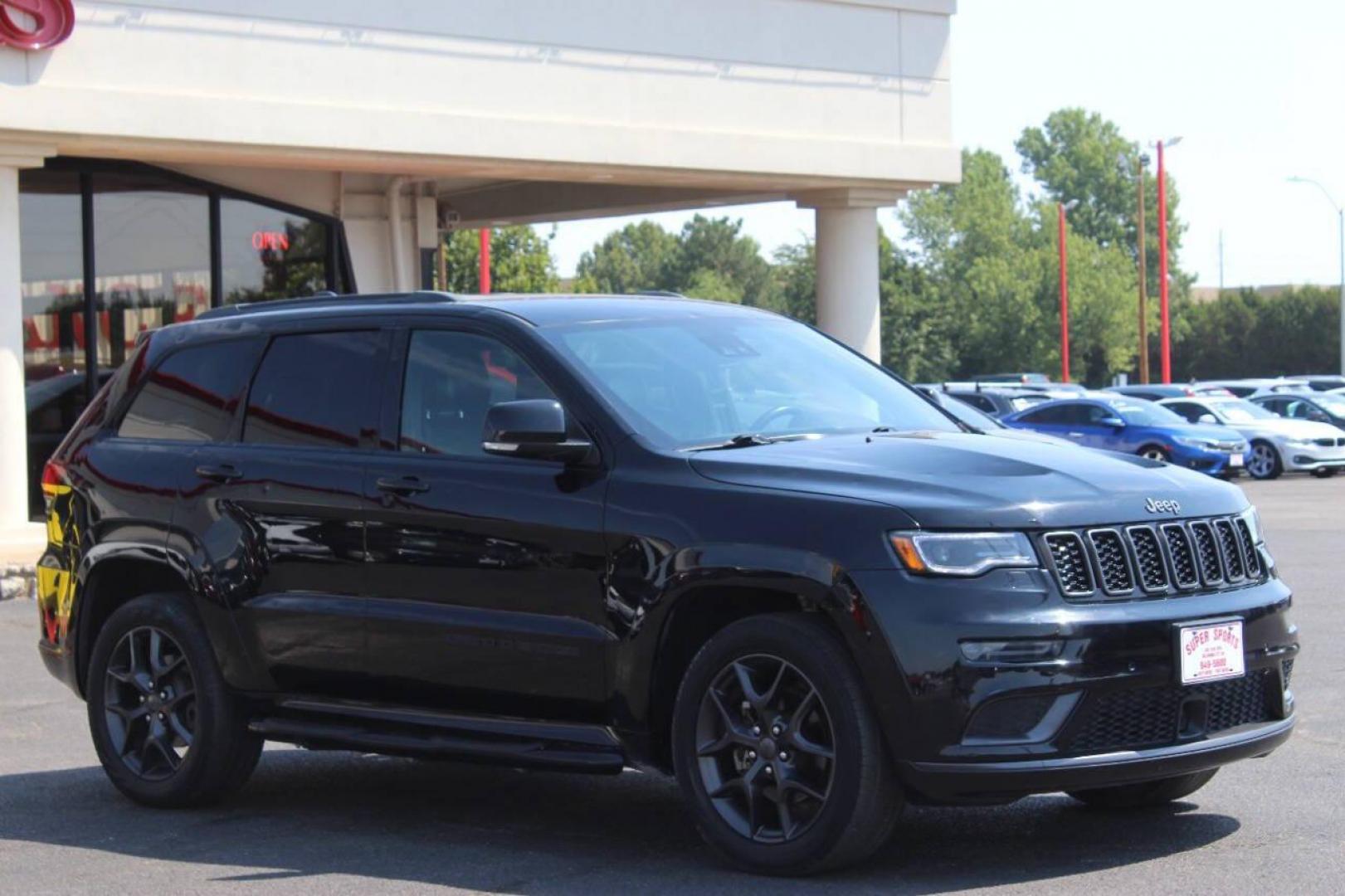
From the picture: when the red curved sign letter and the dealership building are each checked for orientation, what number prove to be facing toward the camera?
2

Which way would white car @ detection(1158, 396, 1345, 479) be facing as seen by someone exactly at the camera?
facing the viewer and to the right of the viewer

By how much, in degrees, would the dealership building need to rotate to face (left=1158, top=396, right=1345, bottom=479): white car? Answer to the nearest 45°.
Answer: approximately 135° to its left

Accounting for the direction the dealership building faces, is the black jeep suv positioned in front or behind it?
in front

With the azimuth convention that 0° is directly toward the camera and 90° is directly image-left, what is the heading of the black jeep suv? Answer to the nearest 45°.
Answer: approximately 315°

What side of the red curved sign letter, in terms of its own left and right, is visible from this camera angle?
front

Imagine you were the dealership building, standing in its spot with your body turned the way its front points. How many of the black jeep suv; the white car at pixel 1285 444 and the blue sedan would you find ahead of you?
1

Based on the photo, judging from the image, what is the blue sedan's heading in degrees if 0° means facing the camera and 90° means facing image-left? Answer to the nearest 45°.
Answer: approximately 315°

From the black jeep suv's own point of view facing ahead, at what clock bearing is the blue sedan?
The blue sedan is roughly at 8 o'clock from the black jeep suv.
